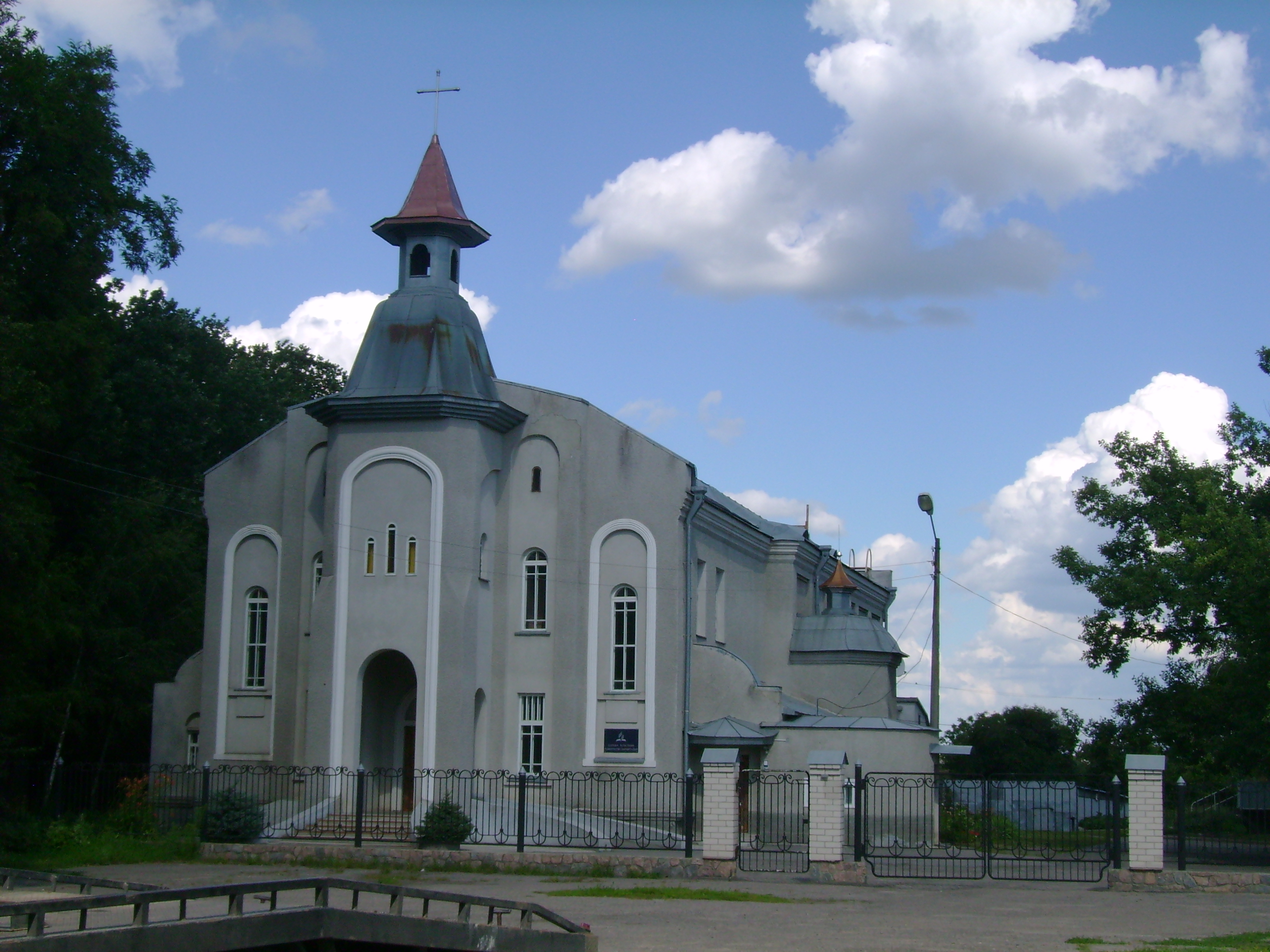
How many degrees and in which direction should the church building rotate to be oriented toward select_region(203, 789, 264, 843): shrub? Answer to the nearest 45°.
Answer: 0° — it already faces it

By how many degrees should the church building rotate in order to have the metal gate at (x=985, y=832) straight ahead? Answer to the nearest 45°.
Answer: approximately 90° to its left

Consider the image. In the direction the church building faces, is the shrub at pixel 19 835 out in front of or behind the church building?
in front

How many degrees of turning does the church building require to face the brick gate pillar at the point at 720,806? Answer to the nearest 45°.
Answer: approximately 90° to its left

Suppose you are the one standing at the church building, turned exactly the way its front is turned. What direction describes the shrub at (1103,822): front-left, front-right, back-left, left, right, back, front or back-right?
left

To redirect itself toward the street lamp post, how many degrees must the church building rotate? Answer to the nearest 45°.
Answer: approximately 135° to its left

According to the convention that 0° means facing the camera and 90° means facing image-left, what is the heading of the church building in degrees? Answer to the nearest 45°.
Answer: approximately 45°

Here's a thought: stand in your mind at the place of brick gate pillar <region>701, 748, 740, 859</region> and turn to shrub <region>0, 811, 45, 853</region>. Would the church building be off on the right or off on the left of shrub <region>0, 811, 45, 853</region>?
right

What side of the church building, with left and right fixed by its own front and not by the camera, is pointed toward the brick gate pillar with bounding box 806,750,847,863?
left
